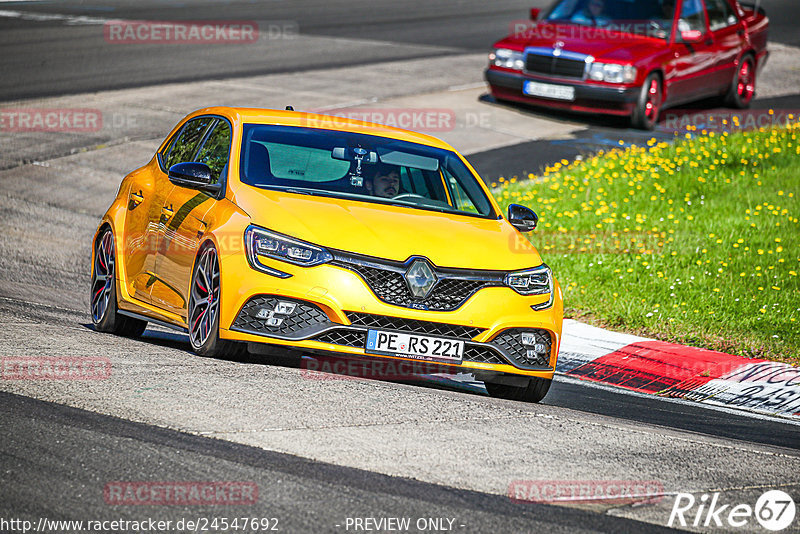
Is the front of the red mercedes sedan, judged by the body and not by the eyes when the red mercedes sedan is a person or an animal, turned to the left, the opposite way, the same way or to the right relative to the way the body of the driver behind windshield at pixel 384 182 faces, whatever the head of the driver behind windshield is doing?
to the right

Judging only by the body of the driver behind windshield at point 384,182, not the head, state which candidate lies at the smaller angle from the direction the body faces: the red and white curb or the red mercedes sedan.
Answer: the red and white curb

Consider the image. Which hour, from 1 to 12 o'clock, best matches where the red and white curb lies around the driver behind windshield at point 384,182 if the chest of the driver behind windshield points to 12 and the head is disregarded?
The red and white curb is roughly at 10 o'clock from the driver behind windshield.

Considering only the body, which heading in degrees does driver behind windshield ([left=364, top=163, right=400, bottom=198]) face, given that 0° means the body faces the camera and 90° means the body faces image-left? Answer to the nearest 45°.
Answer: approximately 315°

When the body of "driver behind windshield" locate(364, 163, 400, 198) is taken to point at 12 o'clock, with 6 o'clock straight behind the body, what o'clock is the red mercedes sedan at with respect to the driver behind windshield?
The red mercedes sedan is roughly at 8 o'clock from the driver behind windshield.

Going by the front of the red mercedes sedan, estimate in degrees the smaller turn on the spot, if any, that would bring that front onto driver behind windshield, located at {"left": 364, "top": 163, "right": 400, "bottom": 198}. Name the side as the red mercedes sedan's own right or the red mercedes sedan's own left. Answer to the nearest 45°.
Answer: approximately 45° to the red mercedes sedan's own left

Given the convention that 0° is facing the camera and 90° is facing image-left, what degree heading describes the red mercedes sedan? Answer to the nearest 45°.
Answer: approximately 45°
